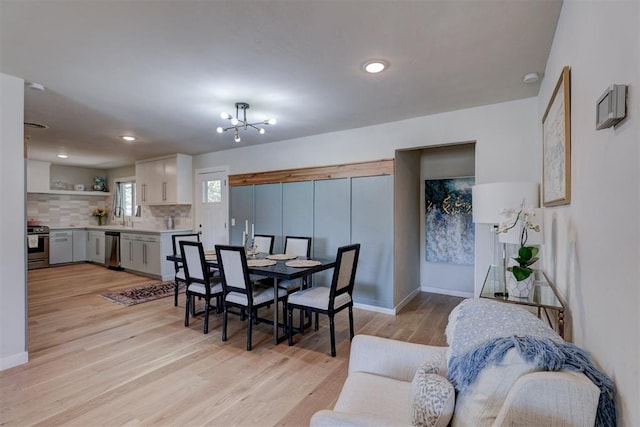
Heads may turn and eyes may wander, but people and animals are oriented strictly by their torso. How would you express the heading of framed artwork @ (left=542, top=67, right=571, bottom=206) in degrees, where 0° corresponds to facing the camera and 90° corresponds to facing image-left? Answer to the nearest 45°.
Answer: approximately 90°

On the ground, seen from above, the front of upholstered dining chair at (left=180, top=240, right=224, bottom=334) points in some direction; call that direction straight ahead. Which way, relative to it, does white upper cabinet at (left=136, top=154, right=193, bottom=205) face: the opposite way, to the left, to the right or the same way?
the opposite way

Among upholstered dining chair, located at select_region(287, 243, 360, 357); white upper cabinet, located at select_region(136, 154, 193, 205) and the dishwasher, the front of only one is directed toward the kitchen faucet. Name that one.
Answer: the upholstered dining chair

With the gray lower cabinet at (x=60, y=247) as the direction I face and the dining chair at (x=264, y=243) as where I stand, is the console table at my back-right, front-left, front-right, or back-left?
back-left

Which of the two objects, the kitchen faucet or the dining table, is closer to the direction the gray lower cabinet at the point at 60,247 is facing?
the dining table

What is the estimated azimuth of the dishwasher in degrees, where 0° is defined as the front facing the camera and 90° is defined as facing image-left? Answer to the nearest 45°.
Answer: approximately 45°

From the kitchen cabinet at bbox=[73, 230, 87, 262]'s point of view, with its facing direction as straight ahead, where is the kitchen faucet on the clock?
The kitchen faucet is roughly at 9 o'clock from the kitchen cabinet.

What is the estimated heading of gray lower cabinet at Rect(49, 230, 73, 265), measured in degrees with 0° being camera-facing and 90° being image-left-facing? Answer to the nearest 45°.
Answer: approximately 0°

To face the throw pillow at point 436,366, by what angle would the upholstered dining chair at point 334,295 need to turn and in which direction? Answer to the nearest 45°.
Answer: approximately 135° to its left

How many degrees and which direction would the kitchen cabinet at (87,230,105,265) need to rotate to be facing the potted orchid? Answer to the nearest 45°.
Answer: approximately 45° to its left

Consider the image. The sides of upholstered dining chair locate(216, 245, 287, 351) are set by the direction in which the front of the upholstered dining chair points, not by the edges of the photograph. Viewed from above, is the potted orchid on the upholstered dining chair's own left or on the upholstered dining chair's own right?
on the upholstered dining chair's own right
